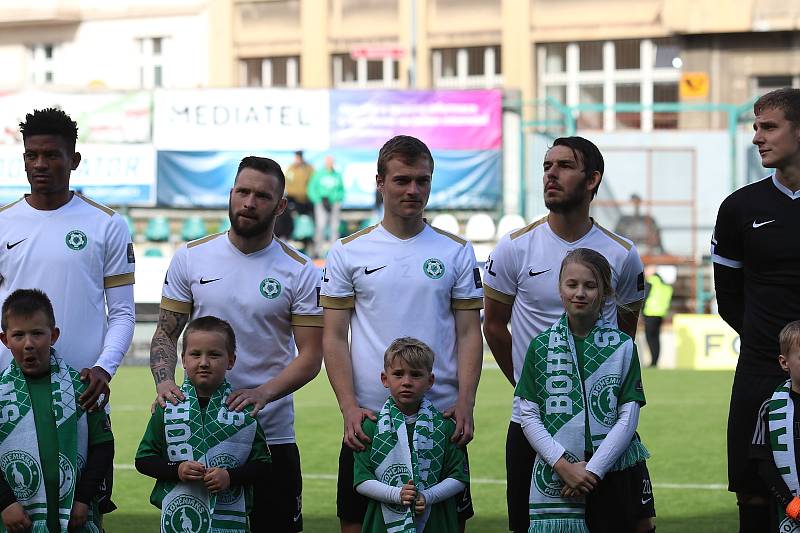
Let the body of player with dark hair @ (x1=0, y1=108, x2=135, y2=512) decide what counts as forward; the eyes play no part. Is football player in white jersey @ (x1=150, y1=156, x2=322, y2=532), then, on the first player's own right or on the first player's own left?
on the first player's own left

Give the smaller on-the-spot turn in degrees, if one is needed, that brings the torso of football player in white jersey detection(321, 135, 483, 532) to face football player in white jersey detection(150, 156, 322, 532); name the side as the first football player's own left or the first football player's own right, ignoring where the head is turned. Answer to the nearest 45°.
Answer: approximately 90° to the first football player's own right

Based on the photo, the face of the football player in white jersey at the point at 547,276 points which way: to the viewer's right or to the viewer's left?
to the viewer's left

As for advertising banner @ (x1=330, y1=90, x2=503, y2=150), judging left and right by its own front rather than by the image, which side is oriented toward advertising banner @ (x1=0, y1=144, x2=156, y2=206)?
right

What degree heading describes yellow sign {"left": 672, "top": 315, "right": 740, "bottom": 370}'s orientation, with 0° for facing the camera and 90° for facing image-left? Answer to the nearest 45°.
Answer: approximately 0°
